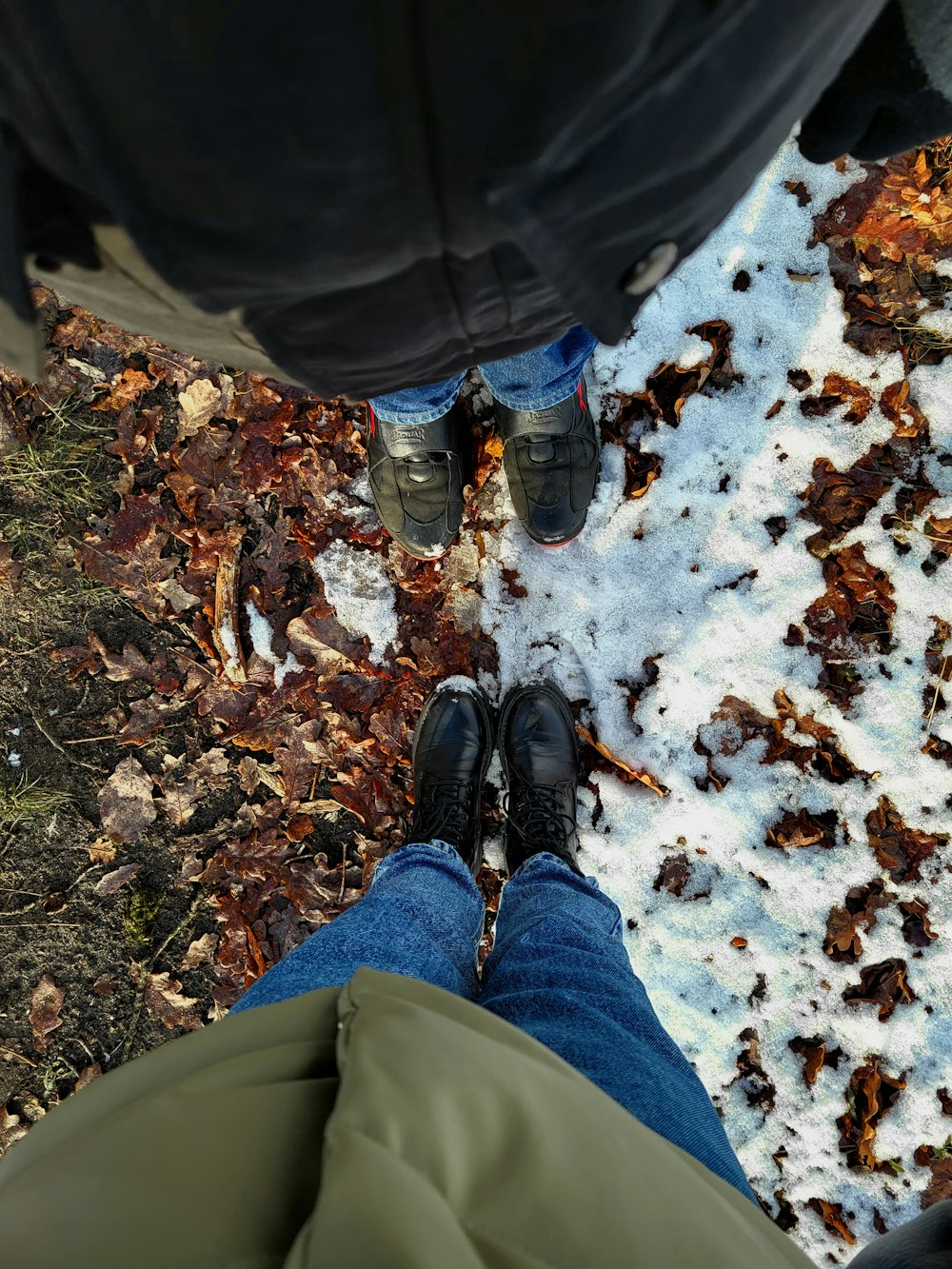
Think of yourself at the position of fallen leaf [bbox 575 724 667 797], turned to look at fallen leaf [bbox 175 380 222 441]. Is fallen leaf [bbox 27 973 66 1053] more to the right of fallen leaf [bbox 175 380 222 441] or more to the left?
left

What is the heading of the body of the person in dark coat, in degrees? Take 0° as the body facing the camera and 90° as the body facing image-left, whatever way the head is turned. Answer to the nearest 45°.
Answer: approximately 0°

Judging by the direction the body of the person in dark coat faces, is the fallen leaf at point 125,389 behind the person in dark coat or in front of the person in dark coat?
behind
